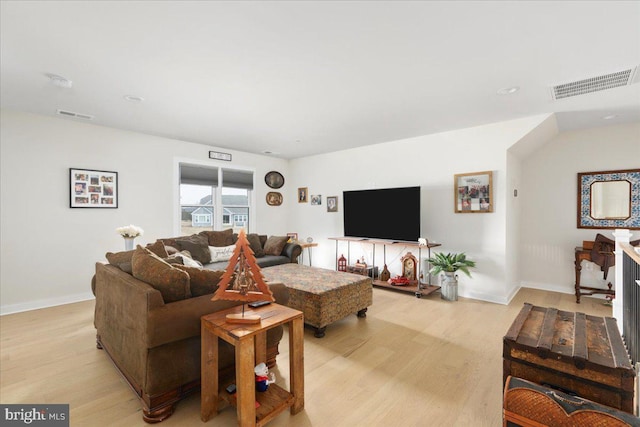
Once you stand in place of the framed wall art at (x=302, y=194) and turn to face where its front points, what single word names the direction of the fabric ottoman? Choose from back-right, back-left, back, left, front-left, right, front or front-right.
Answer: front-left

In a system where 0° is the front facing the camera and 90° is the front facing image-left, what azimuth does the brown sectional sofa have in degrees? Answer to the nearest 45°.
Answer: approximately 225°

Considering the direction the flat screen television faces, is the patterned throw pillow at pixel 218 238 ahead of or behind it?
ahead

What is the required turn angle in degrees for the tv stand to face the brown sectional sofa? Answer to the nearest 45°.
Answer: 0° — it already faces it

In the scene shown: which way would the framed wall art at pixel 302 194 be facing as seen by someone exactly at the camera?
facing the viewer and to the left of the viewer

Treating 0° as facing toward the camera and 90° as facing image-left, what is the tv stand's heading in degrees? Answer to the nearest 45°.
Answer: approximately 45°

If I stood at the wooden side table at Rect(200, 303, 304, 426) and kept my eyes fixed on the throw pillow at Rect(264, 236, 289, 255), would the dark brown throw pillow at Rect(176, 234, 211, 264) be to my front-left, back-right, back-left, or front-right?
front-left

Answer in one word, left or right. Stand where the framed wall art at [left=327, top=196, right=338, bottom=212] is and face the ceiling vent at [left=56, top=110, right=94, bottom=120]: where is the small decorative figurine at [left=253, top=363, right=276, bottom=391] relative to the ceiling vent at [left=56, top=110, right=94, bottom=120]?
left

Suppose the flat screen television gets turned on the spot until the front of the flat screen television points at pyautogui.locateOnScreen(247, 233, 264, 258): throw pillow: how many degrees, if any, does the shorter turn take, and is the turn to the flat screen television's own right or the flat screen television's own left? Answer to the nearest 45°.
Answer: approximately 45° to the flat screen television's own right

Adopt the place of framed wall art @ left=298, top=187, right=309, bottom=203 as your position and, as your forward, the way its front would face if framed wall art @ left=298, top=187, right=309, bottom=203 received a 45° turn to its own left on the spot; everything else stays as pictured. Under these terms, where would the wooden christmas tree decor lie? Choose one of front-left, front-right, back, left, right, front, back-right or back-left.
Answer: front
